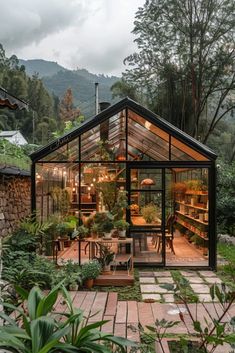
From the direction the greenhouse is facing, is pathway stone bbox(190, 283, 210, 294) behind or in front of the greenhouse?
in front

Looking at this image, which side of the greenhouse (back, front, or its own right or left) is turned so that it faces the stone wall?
right

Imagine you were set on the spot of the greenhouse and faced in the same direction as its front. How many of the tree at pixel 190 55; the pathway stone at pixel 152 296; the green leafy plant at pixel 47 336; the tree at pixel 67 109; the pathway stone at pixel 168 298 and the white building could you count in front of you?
3

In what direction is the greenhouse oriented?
toward the camera

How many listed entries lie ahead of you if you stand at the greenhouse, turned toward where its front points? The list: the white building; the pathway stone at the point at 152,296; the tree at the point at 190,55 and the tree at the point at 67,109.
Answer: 1

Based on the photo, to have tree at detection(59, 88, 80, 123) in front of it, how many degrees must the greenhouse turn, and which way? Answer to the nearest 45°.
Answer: approximately 180°

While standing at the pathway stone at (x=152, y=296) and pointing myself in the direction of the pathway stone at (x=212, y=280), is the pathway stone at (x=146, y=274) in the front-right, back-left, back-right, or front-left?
front-left

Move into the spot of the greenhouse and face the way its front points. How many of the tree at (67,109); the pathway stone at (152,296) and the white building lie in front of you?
1

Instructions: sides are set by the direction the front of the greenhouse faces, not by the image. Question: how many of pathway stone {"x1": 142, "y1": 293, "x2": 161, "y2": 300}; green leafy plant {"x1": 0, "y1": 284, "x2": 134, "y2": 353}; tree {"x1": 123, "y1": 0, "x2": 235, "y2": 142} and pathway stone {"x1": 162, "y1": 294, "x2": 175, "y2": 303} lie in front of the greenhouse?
3

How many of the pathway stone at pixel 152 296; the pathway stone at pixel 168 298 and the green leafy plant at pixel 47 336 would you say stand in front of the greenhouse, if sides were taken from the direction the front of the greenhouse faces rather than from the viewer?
3

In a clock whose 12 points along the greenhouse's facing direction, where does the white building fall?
The white building is roughly at 5 o'clock from the greenhouse.

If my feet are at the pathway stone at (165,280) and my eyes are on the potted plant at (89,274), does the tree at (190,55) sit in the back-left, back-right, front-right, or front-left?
back-right
